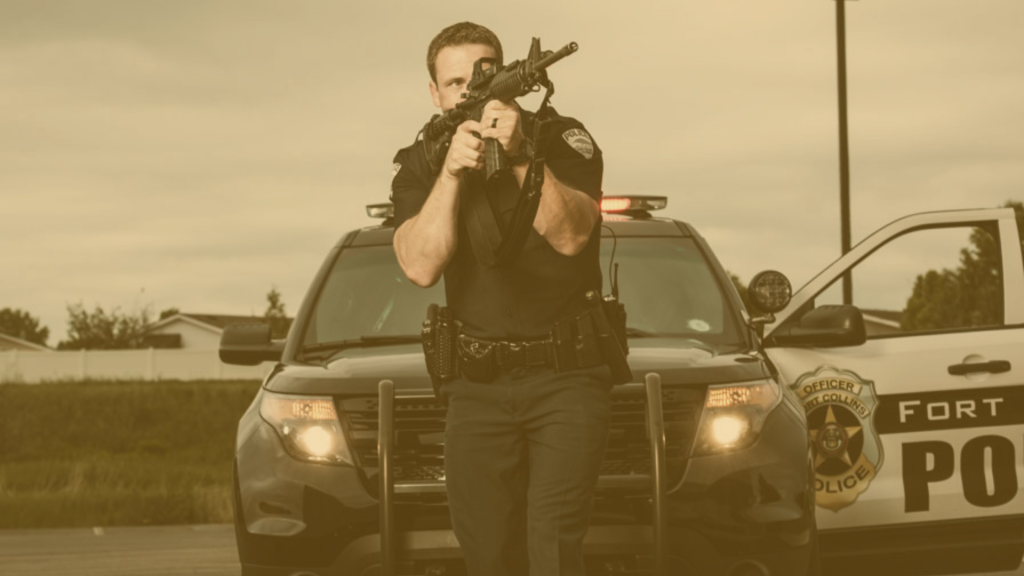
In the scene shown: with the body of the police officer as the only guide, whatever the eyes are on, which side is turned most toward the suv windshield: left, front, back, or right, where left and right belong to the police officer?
back

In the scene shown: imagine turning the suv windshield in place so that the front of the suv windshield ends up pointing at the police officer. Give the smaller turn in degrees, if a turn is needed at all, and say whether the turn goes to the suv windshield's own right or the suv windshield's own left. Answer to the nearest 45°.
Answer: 0° — it already faces them

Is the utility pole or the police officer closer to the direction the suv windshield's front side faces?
the police officer

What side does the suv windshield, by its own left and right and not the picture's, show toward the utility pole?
back

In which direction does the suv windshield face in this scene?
toward the camera

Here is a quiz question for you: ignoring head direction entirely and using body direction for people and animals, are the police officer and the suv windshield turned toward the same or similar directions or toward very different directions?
same or similar directions

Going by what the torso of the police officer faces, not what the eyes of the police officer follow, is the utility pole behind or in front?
behind

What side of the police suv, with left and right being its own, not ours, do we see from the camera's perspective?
front

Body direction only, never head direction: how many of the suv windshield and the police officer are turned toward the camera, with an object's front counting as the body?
2

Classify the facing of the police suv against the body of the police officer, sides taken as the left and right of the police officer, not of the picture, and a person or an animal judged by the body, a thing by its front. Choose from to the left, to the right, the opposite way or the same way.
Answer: the same way

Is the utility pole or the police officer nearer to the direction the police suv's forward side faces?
the police officer

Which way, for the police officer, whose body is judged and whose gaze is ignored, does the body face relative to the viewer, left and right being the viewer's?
facing the viewer

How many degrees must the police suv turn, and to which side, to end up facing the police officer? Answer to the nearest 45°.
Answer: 0° — it already faces them
